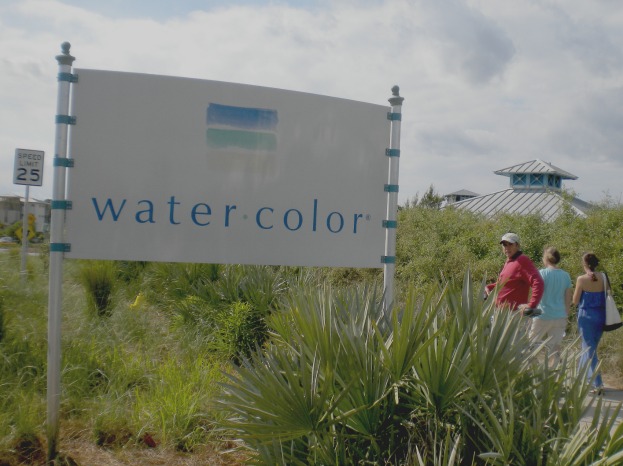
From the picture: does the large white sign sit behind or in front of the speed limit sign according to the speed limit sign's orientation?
in front

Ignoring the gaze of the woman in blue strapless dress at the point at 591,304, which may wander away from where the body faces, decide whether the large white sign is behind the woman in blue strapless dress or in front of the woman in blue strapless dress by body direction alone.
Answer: behind

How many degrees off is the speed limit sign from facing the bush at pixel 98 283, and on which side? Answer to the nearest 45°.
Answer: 0° — it already faces it

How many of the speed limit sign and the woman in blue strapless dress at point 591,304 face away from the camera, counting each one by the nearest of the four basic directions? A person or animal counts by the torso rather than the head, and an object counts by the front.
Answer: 1

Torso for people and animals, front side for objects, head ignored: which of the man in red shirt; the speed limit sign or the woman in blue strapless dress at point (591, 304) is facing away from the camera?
the woman in blue strapless dress

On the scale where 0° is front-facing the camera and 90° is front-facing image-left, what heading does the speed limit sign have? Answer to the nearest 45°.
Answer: approximately 0°

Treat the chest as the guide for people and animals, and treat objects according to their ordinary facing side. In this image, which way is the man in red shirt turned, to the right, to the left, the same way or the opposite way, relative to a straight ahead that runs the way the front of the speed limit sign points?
to the right

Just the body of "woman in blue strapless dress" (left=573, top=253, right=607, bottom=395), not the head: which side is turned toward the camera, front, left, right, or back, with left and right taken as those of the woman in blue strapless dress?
back

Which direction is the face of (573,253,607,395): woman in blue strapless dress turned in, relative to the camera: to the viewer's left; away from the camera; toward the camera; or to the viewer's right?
away from the camera

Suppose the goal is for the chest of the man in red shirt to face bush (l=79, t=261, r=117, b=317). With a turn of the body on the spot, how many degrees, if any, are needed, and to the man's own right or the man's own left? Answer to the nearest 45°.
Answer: approximately 45° to the man's own right
